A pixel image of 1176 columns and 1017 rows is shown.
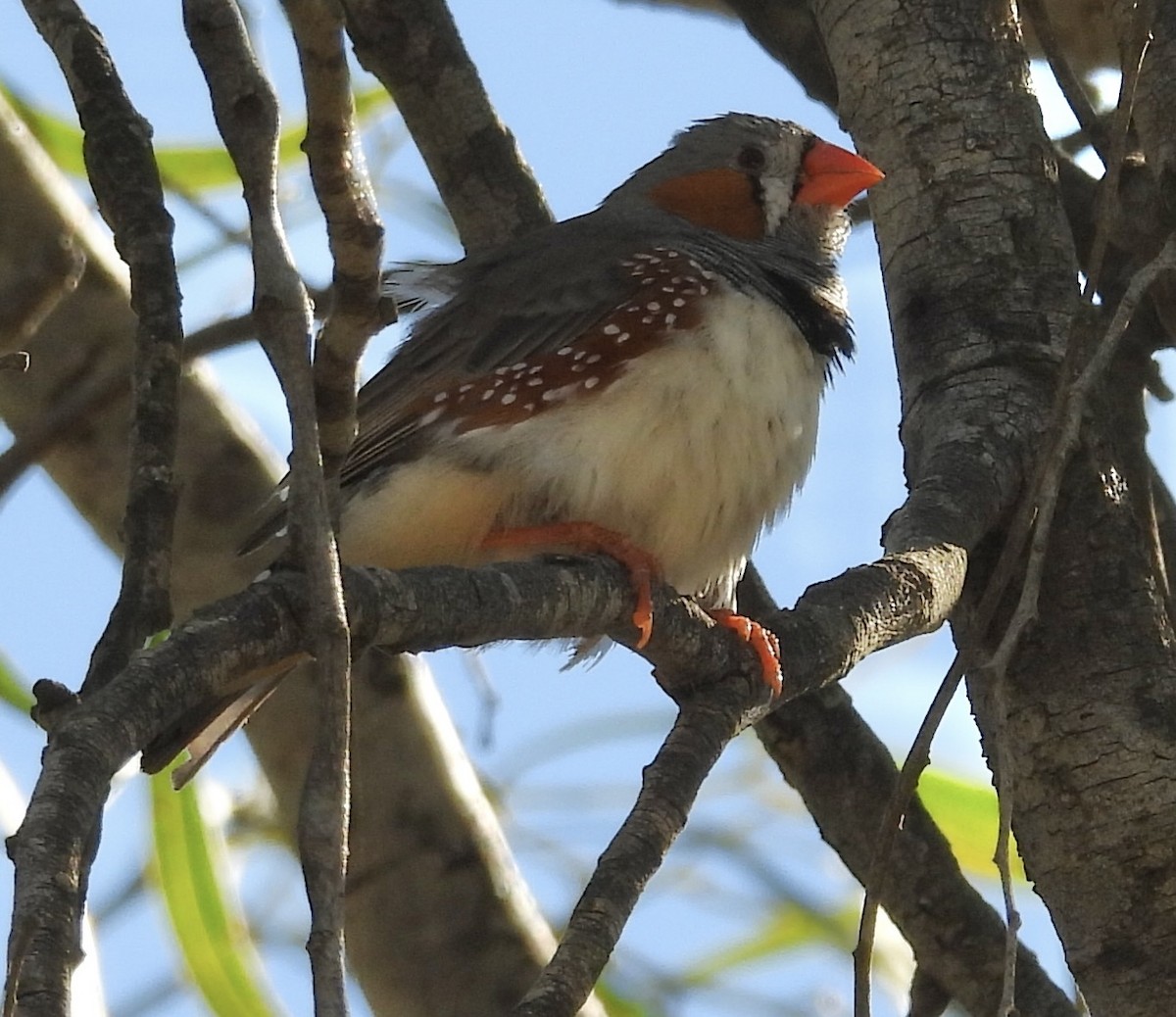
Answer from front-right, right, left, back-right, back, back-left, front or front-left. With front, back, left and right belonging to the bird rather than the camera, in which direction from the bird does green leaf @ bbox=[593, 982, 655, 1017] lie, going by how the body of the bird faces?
left

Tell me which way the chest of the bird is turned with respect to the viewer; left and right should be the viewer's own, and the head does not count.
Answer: facing to the right of the viewer

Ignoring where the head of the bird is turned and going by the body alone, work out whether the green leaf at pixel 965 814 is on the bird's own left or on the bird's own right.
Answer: on the bird's own left

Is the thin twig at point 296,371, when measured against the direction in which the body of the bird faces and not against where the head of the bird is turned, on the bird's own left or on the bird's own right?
on the bird's own right
